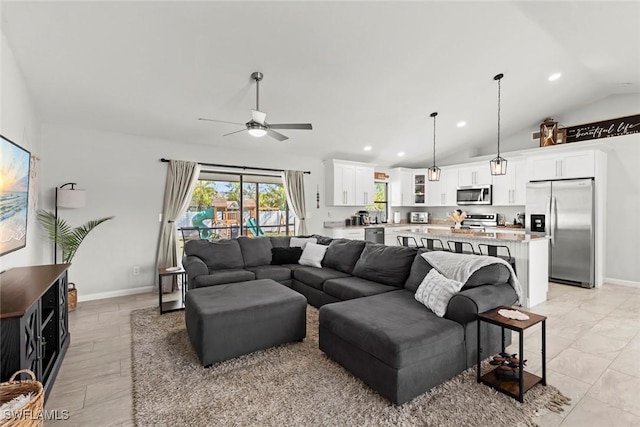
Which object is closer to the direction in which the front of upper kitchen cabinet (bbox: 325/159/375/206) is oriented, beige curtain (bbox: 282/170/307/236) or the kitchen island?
the kitchen island

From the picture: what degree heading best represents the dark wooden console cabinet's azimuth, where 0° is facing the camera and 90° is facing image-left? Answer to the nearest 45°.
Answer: approximately 270°

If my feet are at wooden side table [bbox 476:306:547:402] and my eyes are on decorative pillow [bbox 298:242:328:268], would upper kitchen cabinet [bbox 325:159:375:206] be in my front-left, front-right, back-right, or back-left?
front-right

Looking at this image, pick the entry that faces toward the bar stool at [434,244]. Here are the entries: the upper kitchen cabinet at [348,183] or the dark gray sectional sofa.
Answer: the upper kitchen cabinet

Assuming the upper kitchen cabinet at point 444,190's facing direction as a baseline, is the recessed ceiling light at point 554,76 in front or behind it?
in front

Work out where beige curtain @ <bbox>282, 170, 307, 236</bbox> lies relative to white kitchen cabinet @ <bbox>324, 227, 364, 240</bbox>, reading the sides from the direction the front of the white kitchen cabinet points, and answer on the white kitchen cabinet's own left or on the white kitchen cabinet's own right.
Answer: on the white kitchen cabinet's own right

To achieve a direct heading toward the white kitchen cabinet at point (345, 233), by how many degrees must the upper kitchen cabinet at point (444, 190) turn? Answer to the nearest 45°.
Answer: approximately 45° to its right

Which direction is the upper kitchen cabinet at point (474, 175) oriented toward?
toward the camera

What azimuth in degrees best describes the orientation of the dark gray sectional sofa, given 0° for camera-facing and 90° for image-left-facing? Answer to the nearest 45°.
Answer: approximately 45°

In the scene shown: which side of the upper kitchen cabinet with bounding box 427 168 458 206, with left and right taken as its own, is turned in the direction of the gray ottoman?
front

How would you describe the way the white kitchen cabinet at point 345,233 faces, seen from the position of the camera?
facing the viewer
